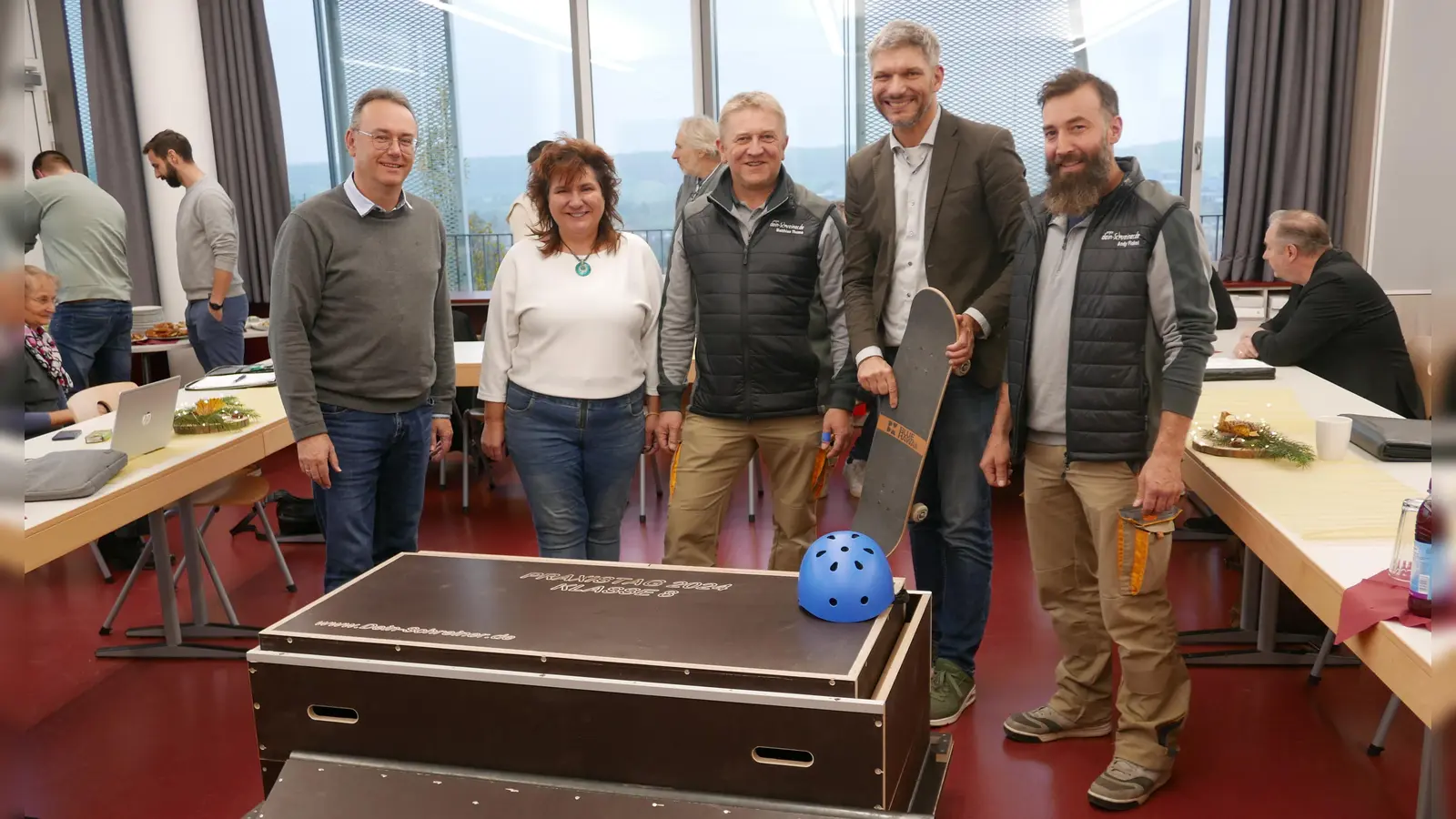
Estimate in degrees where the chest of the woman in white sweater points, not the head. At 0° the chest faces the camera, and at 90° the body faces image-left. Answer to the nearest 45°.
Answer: approximately 0°

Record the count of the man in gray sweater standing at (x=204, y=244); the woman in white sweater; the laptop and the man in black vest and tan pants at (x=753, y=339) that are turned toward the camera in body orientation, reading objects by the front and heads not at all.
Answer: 2

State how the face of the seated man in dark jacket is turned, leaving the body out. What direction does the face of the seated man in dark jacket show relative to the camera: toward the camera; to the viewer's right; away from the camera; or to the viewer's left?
to the viewer's left

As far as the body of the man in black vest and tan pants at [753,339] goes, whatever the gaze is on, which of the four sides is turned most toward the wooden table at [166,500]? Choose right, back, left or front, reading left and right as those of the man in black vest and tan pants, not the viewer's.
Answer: right

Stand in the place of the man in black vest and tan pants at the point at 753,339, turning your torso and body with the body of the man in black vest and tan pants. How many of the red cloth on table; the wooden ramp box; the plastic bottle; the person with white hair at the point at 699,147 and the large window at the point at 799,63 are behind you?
2

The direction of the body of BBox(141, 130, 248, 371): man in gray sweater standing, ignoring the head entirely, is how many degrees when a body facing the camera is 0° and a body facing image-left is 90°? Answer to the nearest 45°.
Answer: approximately 90°

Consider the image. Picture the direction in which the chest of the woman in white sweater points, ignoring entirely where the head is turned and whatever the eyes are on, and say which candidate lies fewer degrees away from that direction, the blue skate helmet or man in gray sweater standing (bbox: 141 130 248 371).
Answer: the blue skate helmet

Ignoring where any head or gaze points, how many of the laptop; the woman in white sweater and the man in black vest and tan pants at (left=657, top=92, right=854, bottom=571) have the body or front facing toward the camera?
2

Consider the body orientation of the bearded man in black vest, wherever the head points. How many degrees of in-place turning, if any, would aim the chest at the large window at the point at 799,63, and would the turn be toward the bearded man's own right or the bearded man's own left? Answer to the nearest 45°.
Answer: approximately 90° to the bearded man's own right

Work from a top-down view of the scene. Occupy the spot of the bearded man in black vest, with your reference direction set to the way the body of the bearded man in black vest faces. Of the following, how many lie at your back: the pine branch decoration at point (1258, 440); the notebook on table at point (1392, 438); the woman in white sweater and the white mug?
3

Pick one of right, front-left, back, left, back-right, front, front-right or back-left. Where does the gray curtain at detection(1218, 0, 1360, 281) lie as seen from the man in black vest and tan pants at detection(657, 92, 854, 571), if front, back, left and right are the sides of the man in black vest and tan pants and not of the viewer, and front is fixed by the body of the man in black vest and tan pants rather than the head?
back-left

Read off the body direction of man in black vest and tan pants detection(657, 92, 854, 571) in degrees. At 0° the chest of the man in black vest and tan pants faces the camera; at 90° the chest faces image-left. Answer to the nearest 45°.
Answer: approximately 0°
